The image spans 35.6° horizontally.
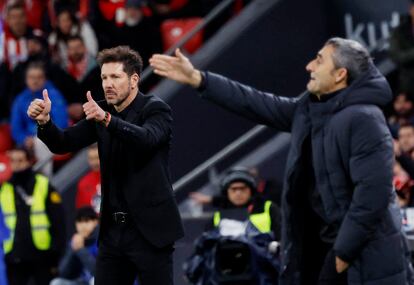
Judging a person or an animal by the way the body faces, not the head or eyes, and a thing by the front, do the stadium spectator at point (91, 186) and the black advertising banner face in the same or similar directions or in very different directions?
same or similar directions

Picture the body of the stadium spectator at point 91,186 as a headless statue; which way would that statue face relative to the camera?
toward the camera

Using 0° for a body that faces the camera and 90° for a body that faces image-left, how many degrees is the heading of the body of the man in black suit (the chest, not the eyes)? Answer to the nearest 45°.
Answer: approximately 45°

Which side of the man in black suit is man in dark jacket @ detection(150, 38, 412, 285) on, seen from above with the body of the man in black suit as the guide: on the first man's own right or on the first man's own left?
on the first man's own left

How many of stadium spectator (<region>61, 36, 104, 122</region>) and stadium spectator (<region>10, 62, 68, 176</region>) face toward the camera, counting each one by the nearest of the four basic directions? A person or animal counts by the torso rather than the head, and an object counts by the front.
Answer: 2

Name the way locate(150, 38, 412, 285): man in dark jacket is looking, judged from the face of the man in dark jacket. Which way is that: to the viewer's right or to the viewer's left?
to the viewer's left

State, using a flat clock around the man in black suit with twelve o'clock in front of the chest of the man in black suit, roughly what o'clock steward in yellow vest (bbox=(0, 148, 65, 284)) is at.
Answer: The steward in yellow vest is roughly at 4 o'clock from the man in black suit.

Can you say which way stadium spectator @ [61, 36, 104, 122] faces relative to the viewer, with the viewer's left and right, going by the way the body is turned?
facing the viewer

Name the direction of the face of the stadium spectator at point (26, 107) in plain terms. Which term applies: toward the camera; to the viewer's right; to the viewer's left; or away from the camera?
toward the camera

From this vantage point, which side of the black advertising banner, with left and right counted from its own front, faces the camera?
front

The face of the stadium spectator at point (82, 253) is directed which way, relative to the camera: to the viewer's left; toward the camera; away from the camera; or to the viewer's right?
toward the camera
